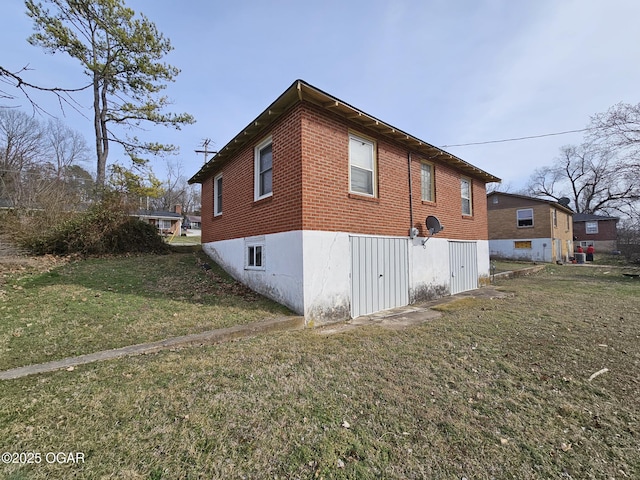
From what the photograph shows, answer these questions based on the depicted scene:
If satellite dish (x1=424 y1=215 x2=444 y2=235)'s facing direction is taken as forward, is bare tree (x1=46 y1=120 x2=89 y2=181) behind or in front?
behind

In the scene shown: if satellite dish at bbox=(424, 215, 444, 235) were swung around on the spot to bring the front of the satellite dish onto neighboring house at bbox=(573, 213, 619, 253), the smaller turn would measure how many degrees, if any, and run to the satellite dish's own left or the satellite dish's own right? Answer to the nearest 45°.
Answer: approximately 90° to the satellite dish's own left

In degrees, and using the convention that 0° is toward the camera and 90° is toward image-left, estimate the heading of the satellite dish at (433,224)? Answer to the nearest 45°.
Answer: approximately 315°

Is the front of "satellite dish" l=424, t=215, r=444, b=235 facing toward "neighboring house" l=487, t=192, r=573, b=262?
no

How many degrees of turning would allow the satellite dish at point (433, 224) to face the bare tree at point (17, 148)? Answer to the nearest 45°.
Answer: approximately 135° to its right

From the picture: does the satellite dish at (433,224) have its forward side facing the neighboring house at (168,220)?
no

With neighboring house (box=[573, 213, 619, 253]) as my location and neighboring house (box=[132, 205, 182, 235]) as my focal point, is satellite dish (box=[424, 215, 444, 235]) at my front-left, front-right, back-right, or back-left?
front-left
